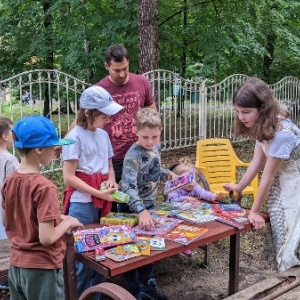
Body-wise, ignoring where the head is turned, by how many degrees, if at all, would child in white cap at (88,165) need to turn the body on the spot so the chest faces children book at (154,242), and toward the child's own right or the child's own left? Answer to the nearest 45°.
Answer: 0° — they already face it

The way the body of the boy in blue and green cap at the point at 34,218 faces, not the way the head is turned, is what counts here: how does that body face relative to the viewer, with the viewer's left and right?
facing away from the viewer and to the right of the viewer

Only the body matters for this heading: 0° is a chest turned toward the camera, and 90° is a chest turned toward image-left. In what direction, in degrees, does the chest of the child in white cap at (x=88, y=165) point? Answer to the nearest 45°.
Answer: approximately 315°

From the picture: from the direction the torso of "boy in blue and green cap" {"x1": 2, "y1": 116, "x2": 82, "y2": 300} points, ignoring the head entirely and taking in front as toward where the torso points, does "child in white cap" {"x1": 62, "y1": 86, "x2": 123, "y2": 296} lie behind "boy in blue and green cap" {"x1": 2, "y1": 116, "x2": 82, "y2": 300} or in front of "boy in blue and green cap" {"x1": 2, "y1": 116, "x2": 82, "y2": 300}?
in front

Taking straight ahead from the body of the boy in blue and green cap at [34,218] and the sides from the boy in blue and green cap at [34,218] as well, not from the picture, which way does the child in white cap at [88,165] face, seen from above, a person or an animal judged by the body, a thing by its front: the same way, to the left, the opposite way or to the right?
to the right

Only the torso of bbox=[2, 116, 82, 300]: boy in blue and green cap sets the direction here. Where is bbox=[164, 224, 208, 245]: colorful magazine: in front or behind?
in front

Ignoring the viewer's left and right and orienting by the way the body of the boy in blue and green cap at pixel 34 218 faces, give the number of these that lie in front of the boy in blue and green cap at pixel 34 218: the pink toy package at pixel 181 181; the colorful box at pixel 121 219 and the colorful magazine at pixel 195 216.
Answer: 3

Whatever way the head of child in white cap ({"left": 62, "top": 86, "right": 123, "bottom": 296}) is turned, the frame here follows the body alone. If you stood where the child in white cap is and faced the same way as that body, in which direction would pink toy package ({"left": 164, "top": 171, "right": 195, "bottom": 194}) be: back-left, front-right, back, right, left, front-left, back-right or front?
front-left
